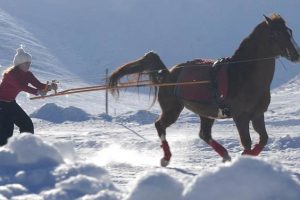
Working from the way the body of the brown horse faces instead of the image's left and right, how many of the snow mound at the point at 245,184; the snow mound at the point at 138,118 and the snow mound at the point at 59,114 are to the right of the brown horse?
1

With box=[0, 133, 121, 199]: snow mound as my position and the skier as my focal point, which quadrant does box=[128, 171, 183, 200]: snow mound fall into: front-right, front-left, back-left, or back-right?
back-right

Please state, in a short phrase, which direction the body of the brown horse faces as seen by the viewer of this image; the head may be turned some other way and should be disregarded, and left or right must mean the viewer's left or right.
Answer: facing to the right of the viewer

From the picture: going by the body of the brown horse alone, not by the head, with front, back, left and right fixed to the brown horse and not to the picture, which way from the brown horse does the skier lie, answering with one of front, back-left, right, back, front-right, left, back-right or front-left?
back
